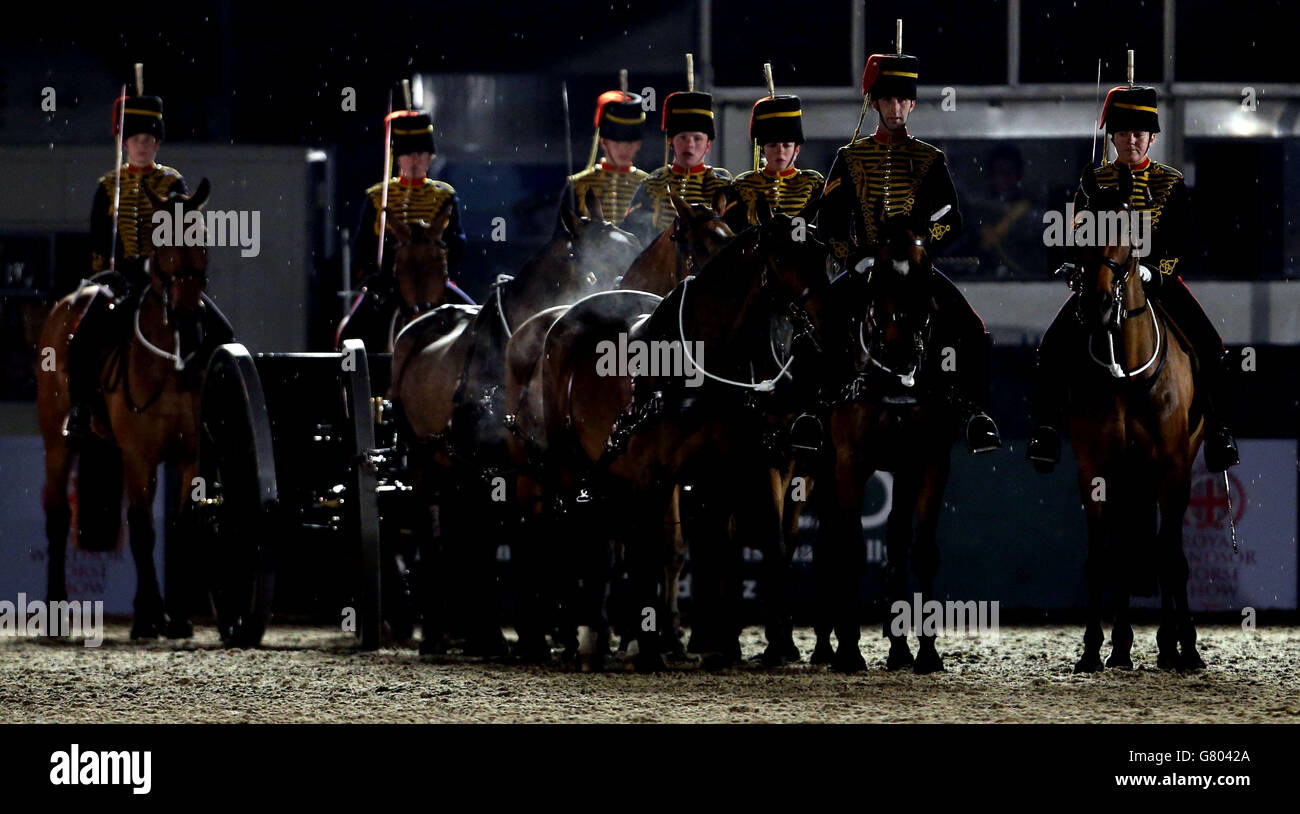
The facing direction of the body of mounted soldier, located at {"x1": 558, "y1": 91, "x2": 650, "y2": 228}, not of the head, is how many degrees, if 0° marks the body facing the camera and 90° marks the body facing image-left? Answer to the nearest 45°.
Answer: approximately 0°

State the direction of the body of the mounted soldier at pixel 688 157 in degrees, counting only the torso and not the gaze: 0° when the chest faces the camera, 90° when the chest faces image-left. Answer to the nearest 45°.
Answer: approximately 0°

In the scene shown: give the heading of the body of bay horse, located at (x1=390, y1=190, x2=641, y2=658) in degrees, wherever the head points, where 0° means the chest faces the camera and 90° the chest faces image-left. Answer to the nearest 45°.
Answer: approximately 315°

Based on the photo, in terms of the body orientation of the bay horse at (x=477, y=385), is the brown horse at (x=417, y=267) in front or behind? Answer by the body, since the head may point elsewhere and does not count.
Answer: behind

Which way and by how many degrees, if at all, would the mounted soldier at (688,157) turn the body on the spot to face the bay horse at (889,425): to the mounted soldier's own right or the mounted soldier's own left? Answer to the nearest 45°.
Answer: approximately 45° to the mounted soldier's own left
